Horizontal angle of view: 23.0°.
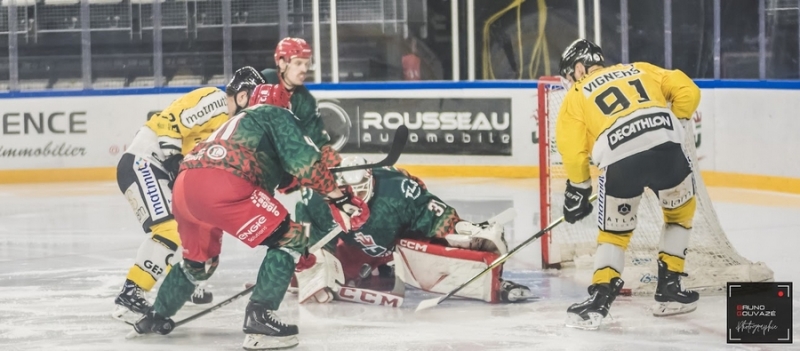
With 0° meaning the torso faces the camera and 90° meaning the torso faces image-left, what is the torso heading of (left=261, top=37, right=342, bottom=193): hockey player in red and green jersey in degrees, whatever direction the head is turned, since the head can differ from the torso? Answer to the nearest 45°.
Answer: approximately 315°

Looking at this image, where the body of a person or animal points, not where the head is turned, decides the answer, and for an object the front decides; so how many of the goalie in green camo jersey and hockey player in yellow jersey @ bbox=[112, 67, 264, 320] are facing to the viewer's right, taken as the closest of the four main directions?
1

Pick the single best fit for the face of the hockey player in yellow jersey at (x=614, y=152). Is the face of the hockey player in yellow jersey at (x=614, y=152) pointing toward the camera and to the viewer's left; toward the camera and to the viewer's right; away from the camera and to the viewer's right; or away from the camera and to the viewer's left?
away from the camera and to the viewer's left

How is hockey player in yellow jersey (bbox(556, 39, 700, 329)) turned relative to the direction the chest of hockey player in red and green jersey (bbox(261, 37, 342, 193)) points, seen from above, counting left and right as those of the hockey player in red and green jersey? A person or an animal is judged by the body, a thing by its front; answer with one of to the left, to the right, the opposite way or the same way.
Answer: the opposite way

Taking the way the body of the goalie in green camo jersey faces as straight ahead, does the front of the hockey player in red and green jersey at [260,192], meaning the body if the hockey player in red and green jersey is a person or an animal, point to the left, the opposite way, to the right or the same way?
the opposite way

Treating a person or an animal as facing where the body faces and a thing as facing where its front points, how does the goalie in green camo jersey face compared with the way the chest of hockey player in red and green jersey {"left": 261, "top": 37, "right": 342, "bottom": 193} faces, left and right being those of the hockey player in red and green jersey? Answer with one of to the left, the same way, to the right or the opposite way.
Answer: to the right

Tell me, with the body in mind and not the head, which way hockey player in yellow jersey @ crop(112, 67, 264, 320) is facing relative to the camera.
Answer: to the viewer's right

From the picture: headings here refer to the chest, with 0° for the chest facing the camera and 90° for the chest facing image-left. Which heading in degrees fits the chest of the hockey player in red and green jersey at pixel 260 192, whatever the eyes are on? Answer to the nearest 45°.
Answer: approximately 225°

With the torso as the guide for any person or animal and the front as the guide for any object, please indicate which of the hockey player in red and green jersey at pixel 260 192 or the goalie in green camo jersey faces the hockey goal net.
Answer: the hockey player in red and green jersey

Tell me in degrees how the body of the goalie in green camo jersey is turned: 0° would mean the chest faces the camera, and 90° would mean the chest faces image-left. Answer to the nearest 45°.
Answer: approximately 45°
